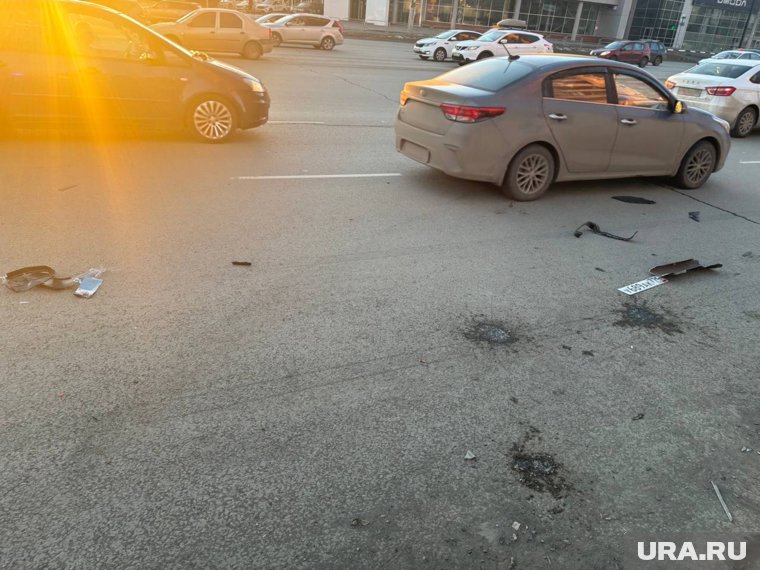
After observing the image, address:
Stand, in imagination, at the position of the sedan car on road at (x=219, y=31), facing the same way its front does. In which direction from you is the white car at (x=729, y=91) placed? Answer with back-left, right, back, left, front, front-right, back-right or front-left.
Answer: back-left

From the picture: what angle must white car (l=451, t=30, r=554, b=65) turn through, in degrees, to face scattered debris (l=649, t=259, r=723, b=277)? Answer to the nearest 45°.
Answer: approximately 45° to its left

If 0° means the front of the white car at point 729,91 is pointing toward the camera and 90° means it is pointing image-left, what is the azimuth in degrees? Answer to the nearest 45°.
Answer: approximately 225°

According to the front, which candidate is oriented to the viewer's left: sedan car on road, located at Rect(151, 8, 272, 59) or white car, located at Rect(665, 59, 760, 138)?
the sedan car on road

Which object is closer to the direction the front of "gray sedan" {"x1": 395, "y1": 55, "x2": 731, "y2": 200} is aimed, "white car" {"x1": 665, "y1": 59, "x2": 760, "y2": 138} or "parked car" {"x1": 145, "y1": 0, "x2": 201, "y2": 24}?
the white car

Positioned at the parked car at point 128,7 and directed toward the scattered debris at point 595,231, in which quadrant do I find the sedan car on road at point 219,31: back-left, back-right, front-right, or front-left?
front-left

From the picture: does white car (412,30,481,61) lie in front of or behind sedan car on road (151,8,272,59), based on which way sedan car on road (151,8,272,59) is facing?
behind

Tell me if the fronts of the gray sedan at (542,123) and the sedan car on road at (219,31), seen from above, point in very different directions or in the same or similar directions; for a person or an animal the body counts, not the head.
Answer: very different directions

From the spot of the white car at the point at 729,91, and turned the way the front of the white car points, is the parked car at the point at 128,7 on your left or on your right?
on your left

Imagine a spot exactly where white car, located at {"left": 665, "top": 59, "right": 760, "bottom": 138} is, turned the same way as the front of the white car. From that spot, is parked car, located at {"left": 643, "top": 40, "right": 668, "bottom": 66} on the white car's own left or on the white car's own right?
on the white car's own left

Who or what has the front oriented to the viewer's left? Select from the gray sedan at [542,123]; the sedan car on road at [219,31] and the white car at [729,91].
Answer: the sedan car on road

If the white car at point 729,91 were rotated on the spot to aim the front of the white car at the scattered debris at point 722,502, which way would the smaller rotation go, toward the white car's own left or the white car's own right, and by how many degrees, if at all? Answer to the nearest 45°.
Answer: approximately 135° to the white car's own right

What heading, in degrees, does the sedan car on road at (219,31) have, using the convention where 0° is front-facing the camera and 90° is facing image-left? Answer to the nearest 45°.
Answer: approximately 90°

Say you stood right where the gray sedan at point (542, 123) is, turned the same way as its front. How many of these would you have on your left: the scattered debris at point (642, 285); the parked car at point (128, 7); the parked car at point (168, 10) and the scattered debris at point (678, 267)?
2

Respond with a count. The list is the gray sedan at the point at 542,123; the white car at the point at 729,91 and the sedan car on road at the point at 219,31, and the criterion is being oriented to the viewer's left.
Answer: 1

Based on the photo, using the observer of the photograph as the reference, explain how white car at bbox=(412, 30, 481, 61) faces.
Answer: facing the viewer and to the left of the viewer
